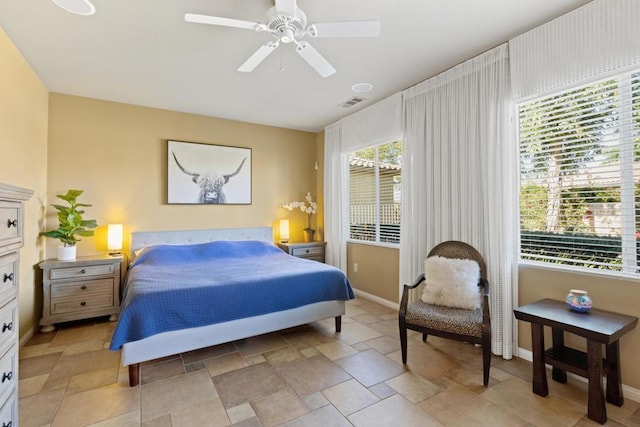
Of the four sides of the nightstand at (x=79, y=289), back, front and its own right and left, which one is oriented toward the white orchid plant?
left

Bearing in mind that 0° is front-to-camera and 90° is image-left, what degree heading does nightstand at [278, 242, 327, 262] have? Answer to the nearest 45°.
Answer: approximately 315°

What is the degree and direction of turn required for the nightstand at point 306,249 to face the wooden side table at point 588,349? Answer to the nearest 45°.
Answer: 0° — it already faces it

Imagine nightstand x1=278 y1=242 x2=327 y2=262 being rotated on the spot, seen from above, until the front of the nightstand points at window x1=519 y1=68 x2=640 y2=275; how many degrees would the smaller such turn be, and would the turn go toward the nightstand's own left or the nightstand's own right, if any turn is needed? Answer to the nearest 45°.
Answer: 0° — it already faces it

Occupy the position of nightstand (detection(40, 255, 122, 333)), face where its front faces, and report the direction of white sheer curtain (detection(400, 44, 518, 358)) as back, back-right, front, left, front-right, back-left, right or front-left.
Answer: front-left

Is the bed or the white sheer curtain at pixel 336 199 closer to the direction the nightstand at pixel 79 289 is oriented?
the bed

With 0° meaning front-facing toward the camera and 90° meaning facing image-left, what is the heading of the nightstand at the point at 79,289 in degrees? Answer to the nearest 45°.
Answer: approximately 0°
